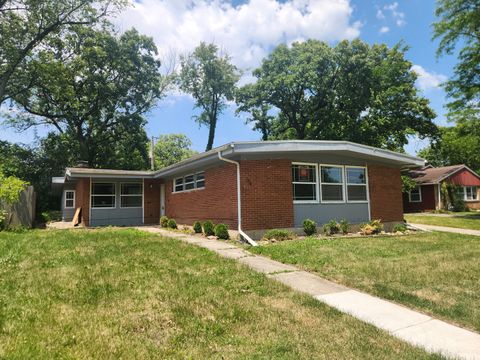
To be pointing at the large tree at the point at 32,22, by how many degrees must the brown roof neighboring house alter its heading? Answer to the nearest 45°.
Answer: approximately 90° to its right

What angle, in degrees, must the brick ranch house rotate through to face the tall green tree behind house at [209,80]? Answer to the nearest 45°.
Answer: approximately 135° to its left

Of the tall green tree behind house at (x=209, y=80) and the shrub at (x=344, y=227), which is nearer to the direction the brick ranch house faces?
the shrub

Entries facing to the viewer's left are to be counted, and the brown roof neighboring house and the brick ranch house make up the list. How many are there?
0

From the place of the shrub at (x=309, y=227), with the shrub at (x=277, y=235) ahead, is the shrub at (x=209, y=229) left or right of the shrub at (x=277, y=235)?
right

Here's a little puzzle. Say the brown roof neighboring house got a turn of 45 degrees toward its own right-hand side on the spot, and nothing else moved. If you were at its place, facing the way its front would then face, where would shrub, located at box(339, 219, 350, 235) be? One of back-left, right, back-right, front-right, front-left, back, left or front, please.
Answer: front
